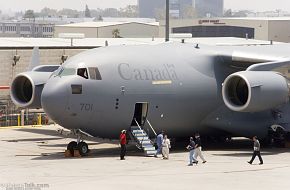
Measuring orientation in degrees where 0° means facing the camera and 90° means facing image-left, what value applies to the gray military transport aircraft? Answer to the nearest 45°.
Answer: approximately 45°

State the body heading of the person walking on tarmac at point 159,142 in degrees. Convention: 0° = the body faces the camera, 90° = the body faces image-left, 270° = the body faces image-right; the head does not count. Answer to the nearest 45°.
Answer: approximately 90°

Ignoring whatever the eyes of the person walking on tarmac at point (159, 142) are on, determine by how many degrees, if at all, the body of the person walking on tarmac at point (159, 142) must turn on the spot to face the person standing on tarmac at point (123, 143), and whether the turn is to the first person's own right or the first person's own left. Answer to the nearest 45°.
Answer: approximately 45° to the first person's own left

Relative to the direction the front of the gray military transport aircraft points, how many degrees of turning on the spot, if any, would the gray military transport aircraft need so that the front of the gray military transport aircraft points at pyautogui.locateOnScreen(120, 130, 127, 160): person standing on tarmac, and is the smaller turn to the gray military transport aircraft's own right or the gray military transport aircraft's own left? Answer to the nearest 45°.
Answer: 0° — it already faces them
